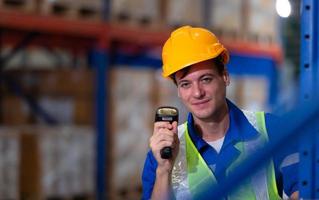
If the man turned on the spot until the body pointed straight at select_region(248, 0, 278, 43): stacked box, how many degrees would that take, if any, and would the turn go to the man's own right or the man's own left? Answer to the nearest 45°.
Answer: approximately 180°

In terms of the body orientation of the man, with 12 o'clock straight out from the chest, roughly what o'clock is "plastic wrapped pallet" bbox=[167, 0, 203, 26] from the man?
The plastic wrapped pallet is roughly at 6 o'clock from the man.

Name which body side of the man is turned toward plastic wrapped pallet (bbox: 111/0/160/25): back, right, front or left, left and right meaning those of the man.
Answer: back

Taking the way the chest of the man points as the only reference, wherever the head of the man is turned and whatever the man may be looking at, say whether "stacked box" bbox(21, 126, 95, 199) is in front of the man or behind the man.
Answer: behind

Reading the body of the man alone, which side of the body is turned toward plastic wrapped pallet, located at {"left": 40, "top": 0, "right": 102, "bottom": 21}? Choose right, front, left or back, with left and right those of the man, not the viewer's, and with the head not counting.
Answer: back

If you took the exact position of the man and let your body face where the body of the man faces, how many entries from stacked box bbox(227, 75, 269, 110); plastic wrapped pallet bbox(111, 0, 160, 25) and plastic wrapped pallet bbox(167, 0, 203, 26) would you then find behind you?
3

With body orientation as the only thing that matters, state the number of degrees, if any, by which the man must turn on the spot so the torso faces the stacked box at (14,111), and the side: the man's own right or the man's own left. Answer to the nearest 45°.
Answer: approximately 135° to the man's own right

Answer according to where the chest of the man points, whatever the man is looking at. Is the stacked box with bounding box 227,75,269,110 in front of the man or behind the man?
behind

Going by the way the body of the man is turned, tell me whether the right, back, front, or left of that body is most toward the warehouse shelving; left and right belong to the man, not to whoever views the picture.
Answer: back

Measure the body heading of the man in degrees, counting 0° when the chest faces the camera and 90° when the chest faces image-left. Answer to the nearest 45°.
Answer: approximately 0°

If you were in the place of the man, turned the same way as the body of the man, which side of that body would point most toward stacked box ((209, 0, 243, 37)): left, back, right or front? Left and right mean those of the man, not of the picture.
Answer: back

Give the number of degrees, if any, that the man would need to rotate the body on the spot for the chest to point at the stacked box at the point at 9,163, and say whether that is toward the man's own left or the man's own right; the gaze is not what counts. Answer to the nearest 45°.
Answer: approximately 135° to the man's own right
